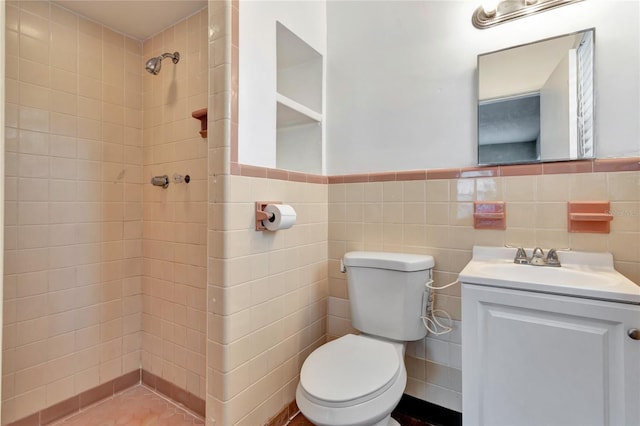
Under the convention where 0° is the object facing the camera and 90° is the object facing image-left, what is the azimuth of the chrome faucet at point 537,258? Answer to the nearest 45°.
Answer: approximately 0°

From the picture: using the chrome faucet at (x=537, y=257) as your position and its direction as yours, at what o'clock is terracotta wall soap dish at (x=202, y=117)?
The terracotta wall soap dish is roughly at 2 o'clock from the chrome faucet.

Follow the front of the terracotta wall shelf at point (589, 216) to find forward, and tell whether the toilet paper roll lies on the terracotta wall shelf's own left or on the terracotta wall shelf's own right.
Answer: on the terracotta wall shelf's own right

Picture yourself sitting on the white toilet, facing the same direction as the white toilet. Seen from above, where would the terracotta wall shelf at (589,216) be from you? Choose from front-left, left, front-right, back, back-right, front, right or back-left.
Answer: back-left

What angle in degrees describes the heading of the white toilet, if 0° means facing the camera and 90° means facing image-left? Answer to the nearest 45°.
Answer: approximately 45°

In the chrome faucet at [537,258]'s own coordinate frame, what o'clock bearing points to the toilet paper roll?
The toilet paper roll is roughly at 2 o'clock from the chrome faucet.
